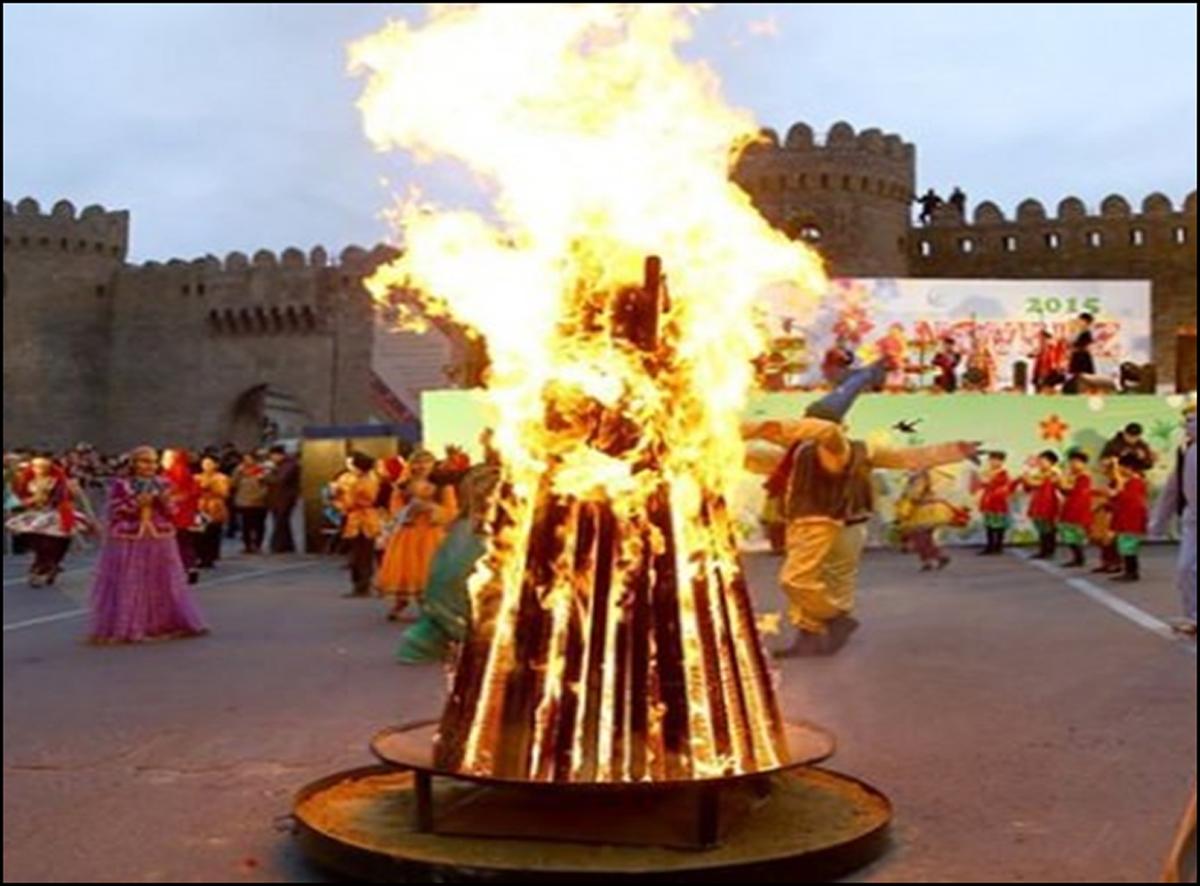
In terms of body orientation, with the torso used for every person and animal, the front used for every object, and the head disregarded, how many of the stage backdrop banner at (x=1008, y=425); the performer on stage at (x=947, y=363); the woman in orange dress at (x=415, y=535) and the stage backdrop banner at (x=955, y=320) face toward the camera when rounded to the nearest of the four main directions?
4

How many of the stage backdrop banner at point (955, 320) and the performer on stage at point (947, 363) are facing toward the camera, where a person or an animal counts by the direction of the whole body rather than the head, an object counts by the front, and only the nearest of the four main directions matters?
2

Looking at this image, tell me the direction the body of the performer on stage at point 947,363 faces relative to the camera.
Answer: toward the camera

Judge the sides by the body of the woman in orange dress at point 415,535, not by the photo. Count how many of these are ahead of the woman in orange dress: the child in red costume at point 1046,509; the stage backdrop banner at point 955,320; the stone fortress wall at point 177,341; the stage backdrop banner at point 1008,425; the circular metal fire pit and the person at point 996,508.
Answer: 1

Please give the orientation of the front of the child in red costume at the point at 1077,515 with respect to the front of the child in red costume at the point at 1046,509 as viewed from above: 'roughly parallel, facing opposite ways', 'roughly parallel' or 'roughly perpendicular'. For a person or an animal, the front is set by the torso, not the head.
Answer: roughly parallel

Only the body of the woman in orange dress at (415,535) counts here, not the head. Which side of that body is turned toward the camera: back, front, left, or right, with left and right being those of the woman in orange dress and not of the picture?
front

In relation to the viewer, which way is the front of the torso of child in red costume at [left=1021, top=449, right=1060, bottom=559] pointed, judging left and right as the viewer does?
facing the viewer and to the left of the viewer

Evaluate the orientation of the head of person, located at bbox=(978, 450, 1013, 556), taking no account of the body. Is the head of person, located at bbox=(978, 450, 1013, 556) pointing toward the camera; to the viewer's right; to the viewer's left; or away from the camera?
toward the camera

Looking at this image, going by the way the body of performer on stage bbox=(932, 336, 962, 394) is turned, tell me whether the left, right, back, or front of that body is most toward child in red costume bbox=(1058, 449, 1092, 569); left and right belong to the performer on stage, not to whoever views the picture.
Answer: front

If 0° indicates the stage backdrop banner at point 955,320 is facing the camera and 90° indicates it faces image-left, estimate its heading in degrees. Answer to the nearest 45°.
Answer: approximately 0°
